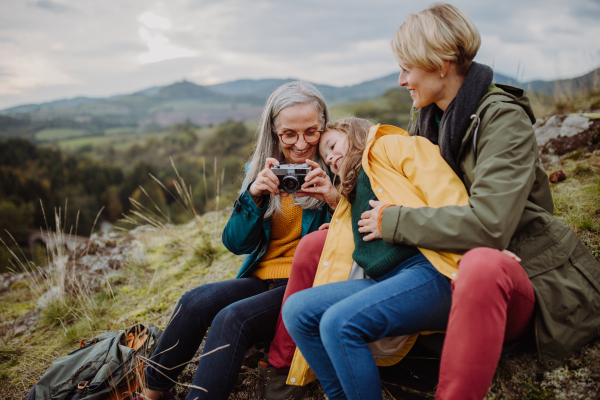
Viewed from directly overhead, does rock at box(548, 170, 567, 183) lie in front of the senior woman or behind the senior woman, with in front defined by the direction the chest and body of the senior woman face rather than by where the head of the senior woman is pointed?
behind

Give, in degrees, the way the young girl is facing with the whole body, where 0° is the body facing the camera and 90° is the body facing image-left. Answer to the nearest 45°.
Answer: approximately 45°

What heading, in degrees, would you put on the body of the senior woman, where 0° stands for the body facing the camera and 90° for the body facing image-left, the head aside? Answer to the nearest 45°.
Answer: approximately 45°

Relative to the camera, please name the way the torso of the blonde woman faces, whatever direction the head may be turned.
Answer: to the viewer's left

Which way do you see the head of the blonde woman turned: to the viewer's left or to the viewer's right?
to the viewer's left

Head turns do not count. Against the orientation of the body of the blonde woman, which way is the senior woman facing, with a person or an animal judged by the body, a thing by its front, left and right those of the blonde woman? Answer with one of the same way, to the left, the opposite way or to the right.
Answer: to the left
